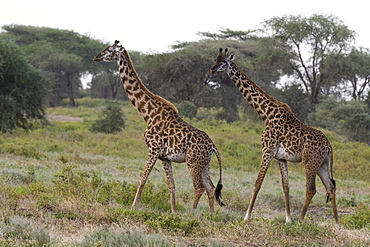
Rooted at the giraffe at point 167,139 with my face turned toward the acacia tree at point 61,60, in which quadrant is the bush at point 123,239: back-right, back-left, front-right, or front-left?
back-left

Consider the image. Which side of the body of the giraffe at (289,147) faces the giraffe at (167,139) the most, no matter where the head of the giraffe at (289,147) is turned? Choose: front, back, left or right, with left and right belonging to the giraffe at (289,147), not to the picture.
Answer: front

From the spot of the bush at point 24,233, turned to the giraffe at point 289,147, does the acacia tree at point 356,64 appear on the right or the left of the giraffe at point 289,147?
left

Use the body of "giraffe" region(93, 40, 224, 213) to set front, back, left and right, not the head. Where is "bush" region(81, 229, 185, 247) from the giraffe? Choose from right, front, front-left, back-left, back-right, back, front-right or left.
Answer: left

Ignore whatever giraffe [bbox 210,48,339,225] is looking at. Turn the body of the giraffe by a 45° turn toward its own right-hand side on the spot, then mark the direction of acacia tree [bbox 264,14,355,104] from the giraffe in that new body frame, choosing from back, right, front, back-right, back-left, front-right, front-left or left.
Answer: front-right

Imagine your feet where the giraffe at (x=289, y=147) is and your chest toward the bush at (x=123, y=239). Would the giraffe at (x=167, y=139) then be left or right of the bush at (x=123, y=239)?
right

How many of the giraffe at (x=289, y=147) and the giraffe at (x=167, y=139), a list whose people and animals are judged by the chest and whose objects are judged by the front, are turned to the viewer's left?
2

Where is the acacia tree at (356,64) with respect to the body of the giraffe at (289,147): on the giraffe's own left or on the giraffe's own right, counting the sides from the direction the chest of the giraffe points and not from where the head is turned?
on the giraffe's own right

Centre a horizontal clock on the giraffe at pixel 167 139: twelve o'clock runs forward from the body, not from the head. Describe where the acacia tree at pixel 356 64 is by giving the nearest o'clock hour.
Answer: The acacia tree is roughly at 4 o'clock from the giraffe.

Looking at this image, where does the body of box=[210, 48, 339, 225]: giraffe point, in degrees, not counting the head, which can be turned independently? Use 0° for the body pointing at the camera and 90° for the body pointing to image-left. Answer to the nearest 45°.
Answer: approximately 90°

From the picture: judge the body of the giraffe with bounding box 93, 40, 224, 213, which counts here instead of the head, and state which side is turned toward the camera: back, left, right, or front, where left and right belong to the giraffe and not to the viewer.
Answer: left

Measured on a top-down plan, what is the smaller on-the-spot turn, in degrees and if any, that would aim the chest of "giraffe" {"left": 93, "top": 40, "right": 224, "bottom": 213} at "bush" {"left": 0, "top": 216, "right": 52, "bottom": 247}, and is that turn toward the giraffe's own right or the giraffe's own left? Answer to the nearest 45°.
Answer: approximately 45° to the giraffe's own left

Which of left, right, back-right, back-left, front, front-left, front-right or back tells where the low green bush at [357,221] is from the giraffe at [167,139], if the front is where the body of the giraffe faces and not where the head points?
back
